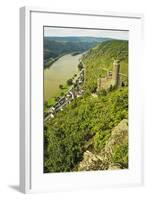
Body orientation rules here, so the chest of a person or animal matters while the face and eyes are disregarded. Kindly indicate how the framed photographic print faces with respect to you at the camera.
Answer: facing the viewer and to the right of the viewer
